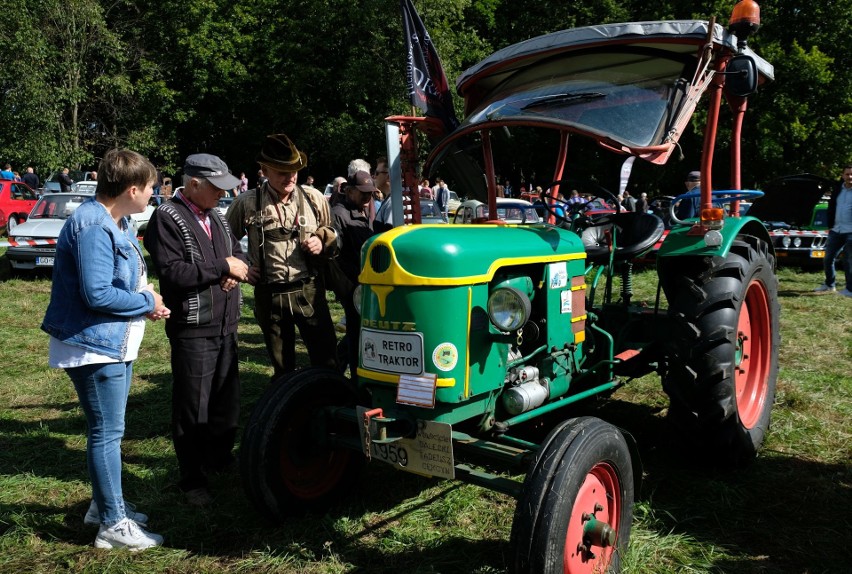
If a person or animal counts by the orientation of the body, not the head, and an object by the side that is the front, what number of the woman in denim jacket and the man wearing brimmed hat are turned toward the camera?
1

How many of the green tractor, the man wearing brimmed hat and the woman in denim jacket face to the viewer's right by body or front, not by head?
1

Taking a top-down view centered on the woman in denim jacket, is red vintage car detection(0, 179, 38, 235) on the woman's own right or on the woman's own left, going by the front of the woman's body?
on the woman's own left

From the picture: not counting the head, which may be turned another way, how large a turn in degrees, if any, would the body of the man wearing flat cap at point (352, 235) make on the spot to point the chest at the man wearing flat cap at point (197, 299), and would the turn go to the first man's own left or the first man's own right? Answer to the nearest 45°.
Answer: approximately 90° to the first man's own right

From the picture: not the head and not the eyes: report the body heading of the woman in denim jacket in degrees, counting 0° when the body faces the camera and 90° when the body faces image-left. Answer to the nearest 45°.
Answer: approximately 270°

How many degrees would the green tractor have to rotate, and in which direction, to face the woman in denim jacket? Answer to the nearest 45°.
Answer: approximately 45° to its right

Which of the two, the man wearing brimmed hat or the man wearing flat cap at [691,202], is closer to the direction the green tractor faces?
the man wearing brimmed hat

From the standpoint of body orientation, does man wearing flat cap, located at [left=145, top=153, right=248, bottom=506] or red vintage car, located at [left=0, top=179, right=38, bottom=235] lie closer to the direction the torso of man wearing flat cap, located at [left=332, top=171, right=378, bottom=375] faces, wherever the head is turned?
the man wearing flat cap

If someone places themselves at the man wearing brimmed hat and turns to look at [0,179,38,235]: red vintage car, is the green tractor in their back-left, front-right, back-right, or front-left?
back-right

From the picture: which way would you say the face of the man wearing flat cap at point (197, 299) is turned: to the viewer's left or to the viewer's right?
to the viewer's right

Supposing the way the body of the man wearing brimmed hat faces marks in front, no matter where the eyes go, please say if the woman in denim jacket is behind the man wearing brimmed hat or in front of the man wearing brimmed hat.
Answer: in front
